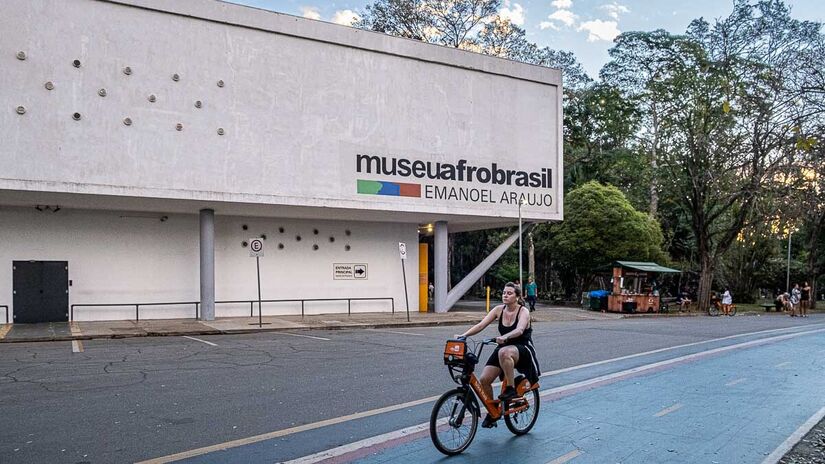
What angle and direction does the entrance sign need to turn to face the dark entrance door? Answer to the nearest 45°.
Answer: approximately 45° to its right

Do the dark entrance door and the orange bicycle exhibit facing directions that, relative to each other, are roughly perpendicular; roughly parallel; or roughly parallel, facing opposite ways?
roughly perpendicular

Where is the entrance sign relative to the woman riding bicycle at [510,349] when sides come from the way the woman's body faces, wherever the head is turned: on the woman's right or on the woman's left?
on the woman's right

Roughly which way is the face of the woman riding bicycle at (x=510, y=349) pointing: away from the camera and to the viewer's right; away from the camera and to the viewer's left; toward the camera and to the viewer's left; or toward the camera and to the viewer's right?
toward the camera and to the viewer's left

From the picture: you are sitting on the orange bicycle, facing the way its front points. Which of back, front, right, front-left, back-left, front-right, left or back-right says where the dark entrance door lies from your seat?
right

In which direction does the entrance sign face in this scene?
toward the camera

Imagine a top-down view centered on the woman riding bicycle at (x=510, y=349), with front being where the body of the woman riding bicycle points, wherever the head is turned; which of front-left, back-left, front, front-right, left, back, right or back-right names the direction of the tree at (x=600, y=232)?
back-right

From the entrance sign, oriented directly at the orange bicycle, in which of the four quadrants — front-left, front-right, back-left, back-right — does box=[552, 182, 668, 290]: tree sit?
back-left

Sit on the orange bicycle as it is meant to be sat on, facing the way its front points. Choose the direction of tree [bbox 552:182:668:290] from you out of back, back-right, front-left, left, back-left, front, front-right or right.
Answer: back-right

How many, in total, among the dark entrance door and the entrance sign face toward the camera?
2

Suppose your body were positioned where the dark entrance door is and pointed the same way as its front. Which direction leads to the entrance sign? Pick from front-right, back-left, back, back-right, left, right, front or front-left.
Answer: left

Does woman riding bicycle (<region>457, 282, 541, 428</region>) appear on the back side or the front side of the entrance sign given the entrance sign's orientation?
on the front side

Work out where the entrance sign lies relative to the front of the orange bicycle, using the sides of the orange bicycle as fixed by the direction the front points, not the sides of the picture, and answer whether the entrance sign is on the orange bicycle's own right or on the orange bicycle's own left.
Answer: on the orange bicycle's own right

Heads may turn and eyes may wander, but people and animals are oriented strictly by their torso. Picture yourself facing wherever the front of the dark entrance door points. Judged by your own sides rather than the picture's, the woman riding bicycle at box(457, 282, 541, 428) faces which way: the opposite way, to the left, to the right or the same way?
to the right

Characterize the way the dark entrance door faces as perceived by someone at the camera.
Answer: facing the viewer
